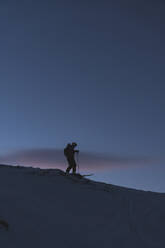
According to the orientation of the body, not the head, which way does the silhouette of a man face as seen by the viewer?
to the viewer's right
